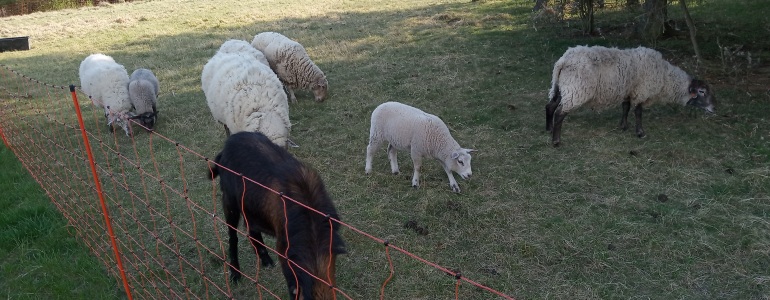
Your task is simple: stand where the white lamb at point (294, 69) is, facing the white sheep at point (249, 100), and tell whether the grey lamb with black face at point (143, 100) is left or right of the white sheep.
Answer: right

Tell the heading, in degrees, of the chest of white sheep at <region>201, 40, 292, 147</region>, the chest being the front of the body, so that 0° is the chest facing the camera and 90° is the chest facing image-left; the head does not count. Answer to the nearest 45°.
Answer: approximately 315°

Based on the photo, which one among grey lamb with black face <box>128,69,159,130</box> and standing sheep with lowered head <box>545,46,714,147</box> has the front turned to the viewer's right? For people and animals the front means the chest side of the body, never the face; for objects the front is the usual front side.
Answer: the standing sheep with lowered head

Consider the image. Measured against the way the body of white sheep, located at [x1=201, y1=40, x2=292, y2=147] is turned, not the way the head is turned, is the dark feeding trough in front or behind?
behind

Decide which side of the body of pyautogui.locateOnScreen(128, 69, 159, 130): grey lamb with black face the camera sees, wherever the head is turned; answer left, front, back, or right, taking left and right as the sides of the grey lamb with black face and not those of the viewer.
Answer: front

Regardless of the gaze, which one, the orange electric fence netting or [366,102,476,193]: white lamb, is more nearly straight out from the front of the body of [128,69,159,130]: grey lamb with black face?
the orange electric fence netting

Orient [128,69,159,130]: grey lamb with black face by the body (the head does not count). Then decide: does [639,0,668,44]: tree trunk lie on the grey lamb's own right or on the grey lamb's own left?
on the grey lamb's own left

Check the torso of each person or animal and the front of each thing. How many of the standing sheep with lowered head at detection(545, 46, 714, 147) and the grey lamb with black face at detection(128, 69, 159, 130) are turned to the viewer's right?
1

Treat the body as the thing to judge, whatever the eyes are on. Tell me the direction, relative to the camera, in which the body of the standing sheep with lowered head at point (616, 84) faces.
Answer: to the viewer's right

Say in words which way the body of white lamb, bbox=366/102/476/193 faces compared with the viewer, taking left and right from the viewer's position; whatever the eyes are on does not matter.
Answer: facing the viewer and to the right of the viewer
